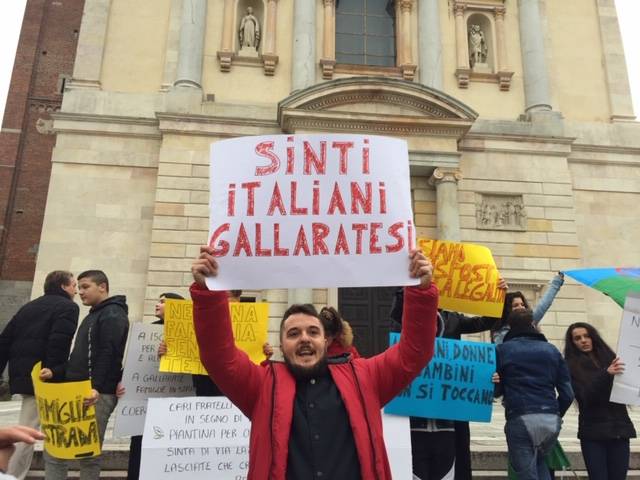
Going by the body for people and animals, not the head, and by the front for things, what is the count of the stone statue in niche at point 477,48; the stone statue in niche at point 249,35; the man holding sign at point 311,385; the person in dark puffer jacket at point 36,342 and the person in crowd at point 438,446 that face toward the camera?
4

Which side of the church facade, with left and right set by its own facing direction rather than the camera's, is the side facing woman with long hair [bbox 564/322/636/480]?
front

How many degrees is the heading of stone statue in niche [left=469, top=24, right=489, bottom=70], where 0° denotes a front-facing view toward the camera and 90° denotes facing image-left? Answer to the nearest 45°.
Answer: approximately 0°

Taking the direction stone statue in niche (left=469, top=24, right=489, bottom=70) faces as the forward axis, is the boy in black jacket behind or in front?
in front

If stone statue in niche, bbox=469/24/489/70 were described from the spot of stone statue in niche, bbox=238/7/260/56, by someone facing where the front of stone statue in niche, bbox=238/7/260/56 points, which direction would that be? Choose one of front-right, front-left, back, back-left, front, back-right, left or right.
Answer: left

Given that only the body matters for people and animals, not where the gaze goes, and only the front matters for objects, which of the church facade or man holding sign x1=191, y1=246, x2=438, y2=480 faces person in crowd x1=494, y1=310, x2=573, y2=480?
the church facade

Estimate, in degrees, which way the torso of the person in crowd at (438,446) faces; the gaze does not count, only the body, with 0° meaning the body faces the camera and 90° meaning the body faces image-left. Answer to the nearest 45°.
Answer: approximately 0°

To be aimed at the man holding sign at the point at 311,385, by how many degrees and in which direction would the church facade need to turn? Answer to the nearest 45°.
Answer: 0° — it already faces them

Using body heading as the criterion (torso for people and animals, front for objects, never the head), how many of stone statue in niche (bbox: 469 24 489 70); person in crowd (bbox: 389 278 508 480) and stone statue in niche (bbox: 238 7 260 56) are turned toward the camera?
3

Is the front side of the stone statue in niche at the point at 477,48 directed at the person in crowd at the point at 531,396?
yes

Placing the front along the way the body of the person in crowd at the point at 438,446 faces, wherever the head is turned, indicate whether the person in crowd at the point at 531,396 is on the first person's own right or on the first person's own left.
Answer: on the first person's own left
